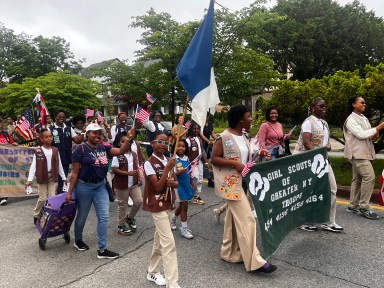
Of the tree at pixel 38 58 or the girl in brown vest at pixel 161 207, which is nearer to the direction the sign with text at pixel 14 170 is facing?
the girl in brown vest

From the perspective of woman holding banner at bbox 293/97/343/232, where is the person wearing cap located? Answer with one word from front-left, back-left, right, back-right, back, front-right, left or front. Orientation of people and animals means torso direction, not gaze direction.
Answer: right

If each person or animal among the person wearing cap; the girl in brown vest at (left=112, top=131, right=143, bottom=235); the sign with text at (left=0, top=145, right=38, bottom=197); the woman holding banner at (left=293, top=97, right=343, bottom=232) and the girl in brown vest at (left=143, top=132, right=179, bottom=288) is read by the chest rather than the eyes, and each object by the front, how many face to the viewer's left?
0

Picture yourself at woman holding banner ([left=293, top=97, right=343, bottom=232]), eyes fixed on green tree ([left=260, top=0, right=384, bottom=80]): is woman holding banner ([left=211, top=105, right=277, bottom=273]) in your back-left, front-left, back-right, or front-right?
back-left

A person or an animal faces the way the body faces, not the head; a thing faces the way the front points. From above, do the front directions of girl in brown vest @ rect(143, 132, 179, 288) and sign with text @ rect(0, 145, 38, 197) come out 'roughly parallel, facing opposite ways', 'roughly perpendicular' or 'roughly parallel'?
roughly parallel

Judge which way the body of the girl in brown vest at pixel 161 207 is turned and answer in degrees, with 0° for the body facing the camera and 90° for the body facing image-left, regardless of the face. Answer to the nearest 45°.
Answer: approximately 315°

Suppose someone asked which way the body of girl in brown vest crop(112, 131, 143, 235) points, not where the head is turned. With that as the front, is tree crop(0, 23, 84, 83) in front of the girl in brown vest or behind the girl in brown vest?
behind

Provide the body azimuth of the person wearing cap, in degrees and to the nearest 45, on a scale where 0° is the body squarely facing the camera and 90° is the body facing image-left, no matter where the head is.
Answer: approximately 315°

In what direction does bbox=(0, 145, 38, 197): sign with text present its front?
toward the camera

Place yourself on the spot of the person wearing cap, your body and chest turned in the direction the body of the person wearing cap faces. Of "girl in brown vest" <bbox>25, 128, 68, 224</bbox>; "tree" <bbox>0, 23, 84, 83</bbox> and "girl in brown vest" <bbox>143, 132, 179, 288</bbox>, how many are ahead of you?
1

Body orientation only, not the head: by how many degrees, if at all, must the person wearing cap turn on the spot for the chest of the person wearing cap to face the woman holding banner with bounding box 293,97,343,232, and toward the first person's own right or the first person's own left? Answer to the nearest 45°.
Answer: approximately 45° to the first person's own left

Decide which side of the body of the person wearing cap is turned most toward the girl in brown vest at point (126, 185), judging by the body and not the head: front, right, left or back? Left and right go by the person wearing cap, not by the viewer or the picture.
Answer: left

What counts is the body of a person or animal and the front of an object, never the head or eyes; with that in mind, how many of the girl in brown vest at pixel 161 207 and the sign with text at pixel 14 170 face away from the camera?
0

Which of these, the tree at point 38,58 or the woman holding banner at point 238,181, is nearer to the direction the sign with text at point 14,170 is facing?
the woman holding banner

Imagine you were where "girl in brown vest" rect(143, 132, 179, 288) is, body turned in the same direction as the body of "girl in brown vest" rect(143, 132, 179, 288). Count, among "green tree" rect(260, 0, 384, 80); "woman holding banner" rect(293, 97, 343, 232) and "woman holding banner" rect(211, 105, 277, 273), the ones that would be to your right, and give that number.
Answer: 0

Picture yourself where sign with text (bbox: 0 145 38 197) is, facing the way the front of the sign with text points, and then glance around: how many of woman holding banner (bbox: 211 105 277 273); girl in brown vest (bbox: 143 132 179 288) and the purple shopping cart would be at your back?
0

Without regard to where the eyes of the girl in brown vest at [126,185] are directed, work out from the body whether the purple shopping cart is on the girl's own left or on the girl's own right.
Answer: on the girl's own right

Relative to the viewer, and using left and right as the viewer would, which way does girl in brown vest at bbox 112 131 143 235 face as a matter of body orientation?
facing the viewer and to the right of the viewer

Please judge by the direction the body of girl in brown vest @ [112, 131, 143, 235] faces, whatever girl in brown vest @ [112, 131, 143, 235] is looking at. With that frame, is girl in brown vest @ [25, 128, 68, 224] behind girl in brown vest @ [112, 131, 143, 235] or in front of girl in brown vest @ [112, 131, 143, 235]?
behind
